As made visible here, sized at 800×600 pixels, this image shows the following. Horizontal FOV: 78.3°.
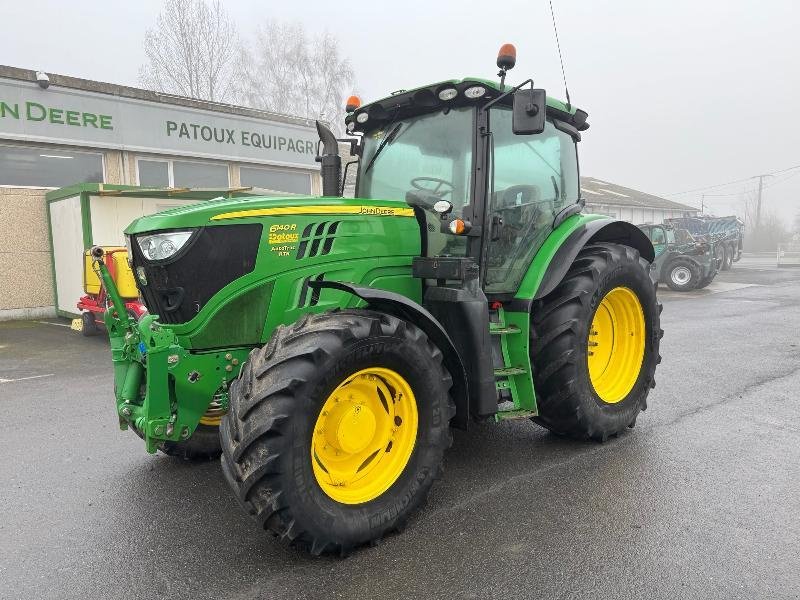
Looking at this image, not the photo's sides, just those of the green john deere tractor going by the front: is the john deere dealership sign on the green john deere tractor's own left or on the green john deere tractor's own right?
on the green john deere tractor's own right

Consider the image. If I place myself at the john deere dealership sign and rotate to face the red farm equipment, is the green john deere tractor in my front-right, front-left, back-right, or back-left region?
front-left

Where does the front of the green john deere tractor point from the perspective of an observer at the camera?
facing the viewer and to the left of the viewer

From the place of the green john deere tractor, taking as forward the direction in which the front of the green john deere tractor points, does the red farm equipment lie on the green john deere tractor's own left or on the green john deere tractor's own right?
on the green john deere tractor's own right

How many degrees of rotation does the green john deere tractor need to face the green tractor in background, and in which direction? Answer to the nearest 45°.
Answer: approximately 180°
